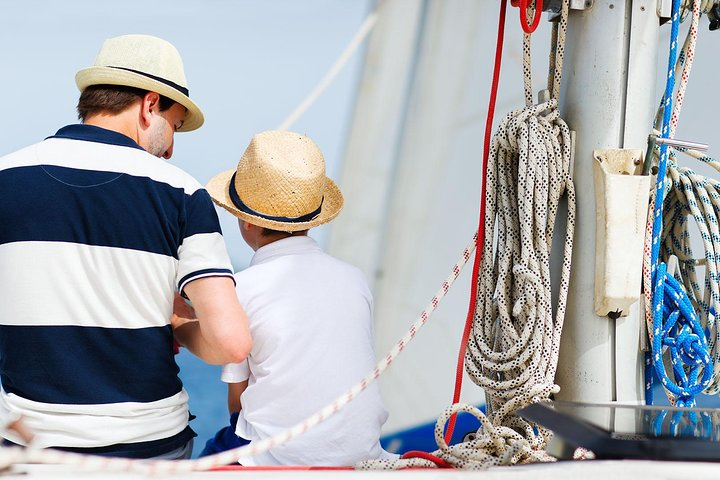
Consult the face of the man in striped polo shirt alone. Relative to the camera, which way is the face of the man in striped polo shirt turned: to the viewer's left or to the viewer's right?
to the viewer's right

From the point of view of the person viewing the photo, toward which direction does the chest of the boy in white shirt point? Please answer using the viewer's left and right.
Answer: facing away from the viewer and to the left of the viewer

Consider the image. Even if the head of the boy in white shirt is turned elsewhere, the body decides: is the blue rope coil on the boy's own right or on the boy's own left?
on the boy's own right
